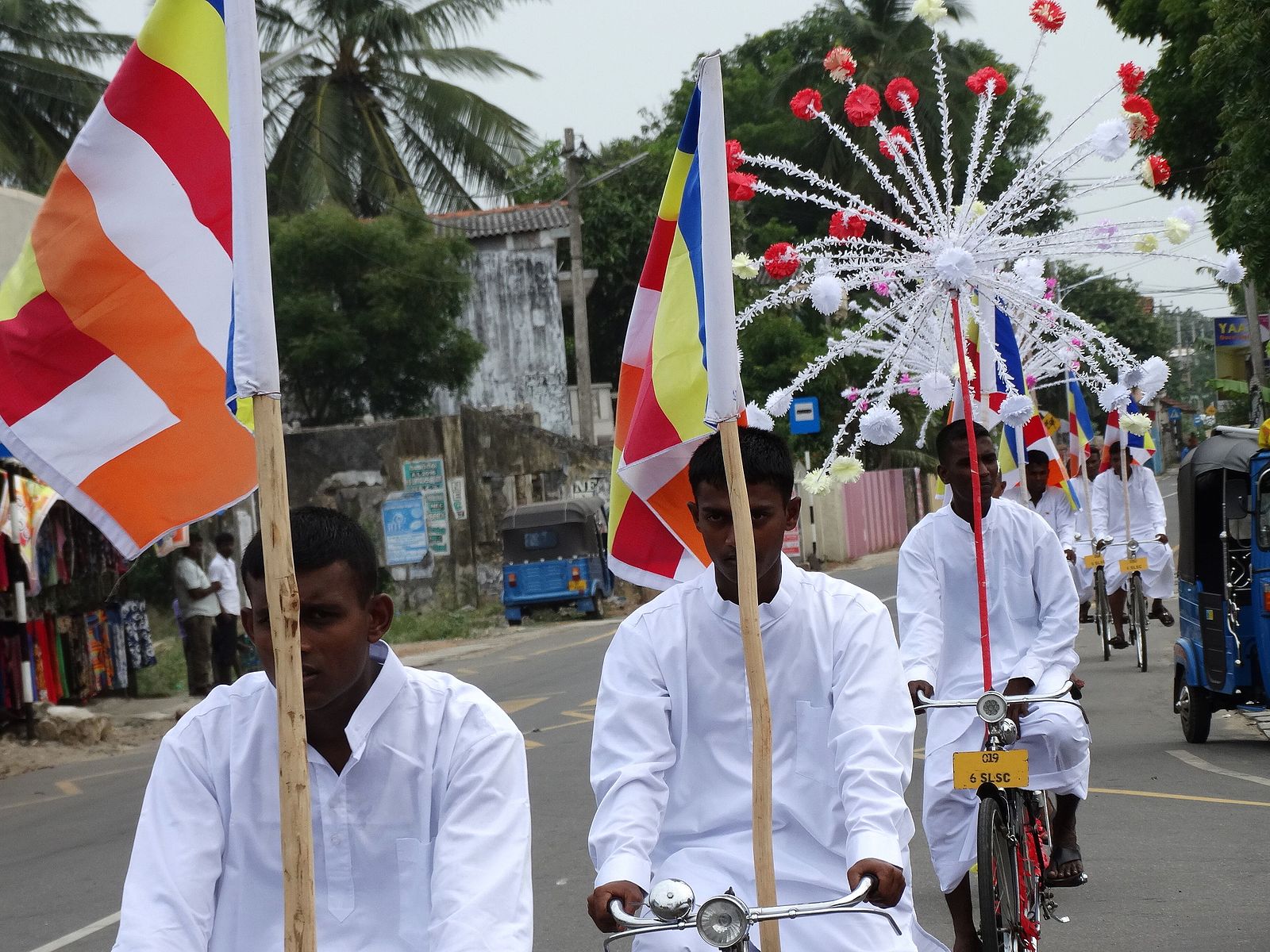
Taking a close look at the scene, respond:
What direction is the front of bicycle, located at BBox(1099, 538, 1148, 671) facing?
toward the camera

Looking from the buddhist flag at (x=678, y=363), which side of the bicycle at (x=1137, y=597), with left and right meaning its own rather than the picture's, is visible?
front

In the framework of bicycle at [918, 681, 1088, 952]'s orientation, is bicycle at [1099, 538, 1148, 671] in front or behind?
behind

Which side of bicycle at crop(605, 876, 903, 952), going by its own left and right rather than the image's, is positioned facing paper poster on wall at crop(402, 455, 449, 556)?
back

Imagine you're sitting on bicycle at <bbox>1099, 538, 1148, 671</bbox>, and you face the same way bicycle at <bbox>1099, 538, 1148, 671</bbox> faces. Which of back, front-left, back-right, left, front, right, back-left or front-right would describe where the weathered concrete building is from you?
back-right

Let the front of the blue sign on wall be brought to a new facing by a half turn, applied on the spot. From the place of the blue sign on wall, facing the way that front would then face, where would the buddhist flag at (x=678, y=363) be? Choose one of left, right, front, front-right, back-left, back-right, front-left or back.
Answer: back

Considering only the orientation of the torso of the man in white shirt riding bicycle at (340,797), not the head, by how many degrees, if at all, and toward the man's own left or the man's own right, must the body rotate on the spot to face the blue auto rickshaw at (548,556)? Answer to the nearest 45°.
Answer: approximately 180°

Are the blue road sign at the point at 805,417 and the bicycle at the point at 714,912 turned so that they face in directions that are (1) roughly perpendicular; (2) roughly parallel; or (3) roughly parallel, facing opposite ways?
roughly parallel

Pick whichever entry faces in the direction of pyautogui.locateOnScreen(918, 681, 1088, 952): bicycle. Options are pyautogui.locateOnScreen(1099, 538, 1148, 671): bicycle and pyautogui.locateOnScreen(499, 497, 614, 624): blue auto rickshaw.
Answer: pyautogui.locateOnScreen(1099, 538, 1148, 671): bicycle

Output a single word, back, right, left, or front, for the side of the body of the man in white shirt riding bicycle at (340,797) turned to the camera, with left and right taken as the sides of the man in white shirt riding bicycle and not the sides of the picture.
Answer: front

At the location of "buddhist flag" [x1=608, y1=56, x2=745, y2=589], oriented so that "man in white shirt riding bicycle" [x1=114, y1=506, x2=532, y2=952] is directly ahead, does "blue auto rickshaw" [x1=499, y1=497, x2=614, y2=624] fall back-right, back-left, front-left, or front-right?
back-right

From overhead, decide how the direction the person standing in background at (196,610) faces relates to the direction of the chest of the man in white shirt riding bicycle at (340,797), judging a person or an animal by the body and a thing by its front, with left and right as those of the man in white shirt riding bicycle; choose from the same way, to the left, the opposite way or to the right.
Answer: to the left

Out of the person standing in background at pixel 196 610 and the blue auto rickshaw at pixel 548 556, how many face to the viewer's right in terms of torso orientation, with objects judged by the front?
1

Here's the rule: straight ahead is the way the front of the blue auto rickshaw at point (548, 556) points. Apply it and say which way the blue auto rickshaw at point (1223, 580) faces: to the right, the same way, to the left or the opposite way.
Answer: the opposite way

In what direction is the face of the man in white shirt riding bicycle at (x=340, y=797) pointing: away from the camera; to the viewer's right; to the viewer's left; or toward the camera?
toward the camera

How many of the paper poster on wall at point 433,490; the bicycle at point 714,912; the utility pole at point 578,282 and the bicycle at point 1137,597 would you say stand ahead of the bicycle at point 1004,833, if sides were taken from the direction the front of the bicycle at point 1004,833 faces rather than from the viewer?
1
